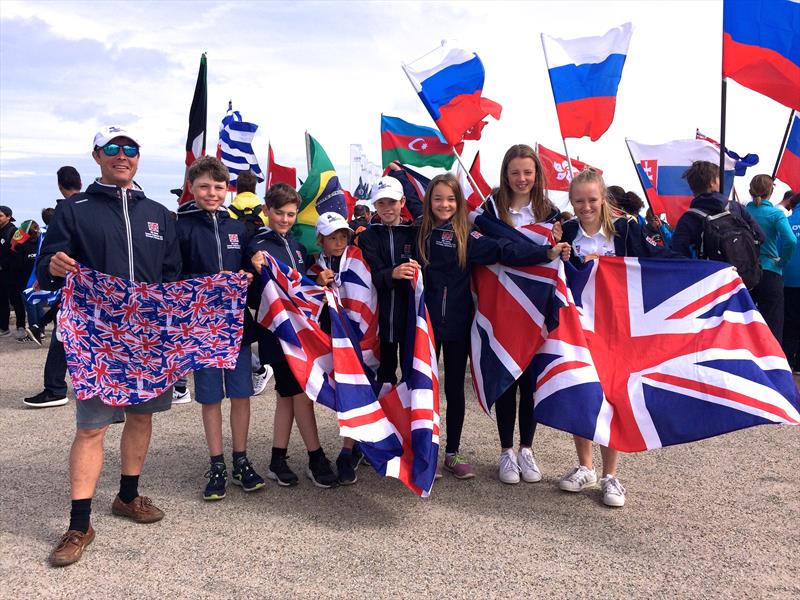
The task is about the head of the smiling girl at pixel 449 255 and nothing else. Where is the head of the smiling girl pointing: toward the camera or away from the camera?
toward the camera

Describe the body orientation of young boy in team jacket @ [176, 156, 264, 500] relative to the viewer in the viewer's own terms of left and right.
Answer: facing the viewer

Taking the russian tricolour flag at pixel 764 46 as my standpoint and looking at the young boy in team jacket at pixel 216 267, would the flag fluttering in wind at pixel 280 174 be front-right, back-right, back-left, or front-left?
front-right

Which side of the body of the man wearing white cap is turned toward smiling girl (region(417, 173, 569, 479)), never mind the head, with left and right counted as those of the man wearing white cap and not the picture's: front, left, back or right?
left

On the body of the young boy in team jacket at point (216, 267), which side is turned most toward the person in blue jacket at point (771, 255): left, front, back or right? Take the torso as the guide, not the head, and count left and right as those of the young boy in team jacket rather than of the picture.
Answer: left

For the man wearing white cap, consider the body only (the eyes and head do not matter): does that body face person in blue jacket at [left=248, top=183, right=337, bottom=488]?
no

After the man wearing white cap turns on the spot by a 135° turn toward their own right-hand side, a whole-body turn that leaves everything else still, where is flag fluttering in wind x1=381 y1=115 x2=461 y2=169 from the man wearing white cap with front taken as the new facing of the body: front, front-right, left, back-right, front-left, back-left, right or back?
right

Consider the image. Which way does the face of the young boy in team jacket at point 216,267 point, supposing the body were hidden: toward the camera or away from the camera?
toward the camera

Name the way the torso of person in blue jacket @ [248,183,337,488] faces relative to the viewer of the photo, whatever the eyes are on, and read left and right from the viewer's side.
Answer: facing the viewer and to the right of the viewer

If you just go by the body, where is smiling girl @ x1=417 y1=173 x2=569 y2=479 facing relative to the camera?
toward the camera

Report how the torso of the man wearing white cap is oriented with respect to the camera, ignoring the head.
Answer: toward the camera

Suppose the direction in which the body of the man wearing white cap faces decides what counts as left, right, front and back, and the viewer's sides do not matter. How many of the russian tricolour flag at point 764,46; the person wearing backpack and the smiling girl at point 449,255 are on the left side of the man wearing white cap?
3

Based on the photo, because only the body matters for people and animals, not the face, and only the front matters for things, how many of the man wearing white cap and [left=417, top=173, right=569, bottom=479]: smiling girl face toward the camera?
2

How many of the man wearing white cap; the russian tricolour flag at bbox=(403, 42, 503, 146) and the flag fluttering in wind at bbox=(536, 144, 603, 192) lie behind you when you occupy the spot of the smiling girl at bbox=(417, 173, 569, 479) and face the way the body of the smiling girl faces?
2

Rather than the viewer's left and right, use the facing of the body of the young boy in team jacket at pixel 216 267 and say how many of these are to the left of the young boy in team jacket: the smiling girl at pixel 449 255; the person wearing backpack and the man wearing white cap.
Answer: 2

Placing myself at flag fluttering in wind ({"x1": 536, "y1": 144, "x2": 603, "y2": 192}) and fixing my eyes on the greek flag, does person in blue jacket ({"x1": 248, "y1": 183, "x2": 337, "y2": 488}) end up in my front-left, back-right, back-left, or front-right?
front-left

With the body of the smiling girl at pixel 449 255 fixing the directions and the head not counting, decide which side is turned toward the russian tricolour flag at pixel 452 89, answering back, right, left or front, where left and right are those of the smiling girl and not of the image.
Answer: back

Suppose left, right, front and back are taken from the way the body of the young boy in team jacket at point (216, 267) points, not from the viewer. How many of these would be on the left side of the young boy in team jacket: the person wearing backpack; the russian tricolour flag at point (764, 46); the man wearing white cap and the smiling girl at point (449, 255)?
3

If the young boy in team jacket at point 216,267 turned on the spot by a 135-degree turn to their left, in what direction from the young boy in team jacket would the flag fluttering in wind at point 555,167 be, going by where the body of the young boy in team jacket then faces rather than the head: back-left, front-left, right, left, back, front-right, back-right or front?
front

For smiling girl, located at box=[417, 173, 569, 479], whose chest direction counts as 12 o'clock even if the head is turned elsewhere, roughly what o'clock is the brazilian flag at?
The brazilian flag is roughly at 5 o'clock from the smiling girl.

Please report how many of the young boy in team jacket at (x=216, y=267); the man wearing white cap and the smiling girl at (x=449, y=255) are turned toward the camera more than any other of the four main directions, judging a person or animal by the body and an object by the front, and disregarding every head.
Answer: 3
